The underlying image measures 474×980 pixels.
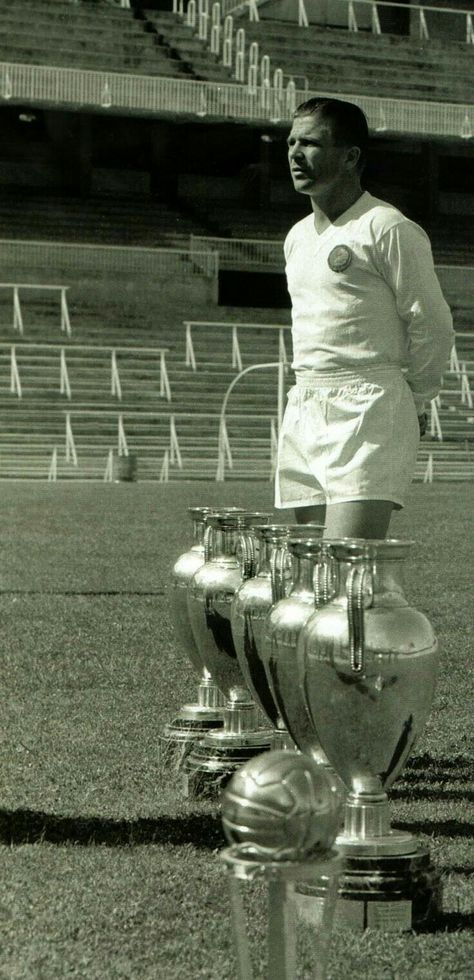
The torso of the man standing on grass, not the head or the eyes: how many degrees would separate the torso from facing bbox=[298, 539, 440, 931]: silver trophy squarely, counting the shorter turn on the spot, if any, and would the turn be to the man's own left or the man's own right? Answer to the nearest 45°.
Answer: approximately 45° to the man's own left

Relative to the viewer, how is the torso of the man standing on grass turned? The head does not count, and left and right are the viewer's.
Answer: facing the viewer and to the left of the viewer

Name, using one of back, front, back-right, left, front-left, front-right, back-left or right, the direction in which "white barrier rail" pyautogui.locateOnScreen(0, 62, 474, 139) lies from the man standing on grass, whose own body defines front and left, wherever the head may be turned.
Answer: back-right

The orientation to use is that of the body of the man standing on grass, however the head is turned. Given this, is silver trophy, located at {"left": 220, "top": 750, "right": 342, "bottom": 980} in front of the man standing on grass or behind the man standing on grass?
in front
